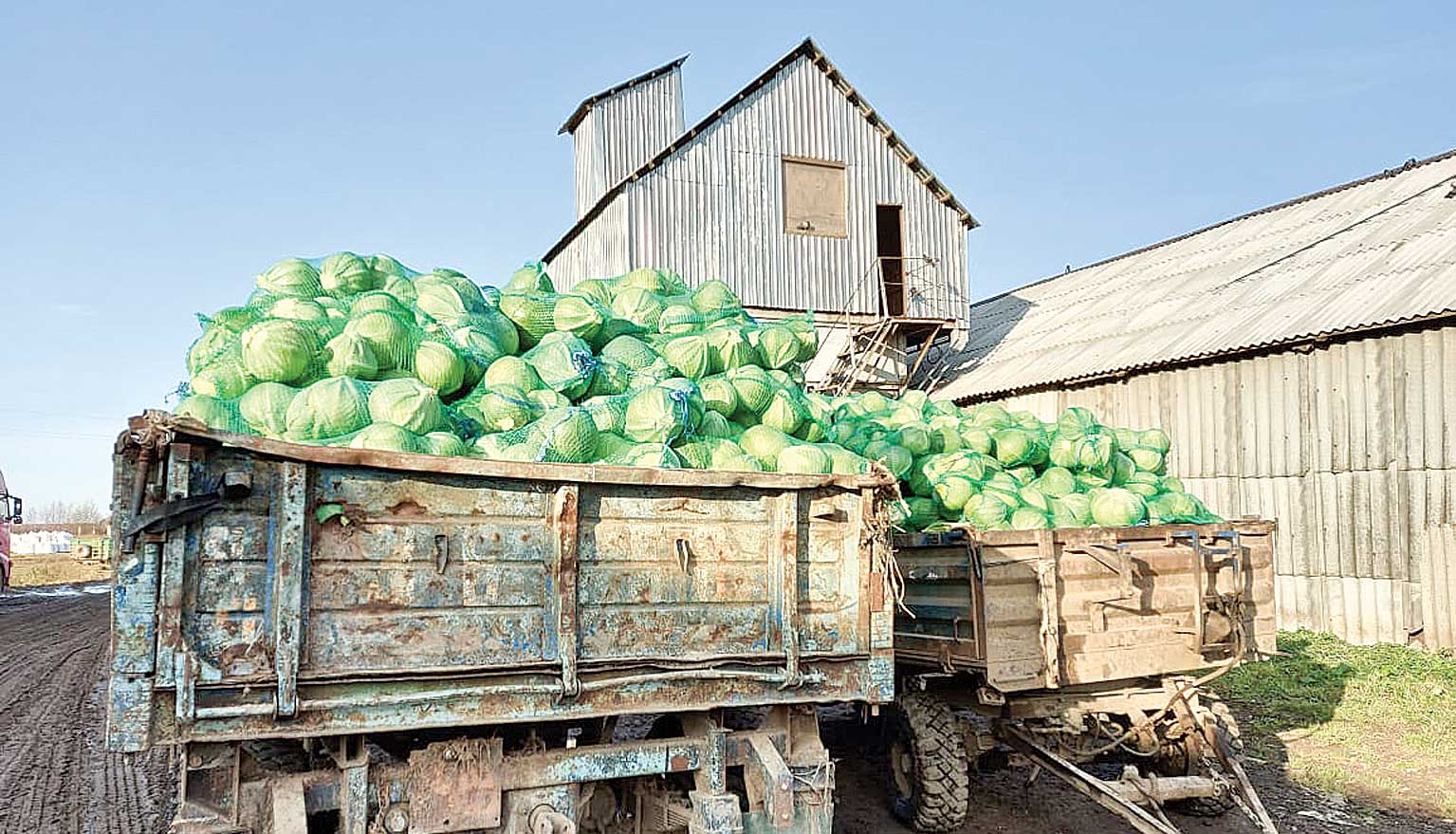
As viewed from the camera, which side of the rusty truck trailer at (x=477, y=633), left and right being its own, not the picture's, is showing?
back
